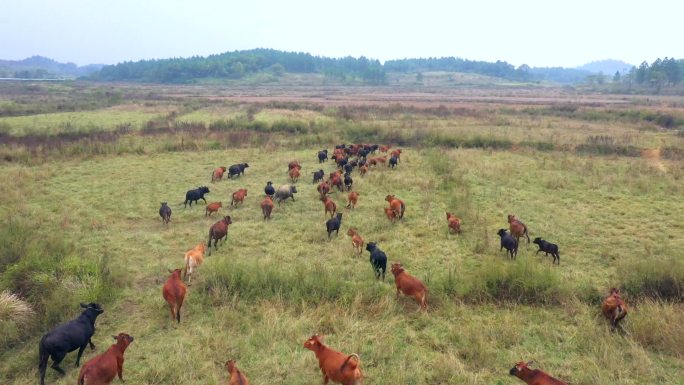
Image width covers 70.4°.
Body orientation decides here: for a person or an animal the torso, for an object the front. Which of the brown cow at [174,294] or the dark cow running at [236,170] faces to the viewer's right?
the dark cow running

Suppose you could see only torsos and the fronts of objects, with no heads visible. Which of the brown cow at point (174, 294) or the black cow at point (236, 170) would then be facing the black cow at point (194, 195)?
the brown cow

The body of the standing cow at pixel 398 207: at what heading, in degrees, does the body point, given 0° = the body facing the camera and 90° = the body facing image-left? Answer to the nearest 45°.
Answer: approximately 135°

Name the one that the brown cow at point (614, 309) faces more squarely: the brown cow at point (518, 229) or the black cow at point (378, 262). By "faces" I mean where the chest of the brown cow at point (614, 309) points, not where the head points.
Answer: the brown cow

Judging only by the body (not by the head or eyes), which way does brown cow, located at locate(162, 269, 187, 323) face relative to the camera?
away from the camera

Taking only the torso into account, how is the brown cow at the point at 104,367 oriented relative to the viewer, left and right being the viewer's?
facing away from the viewer and to the right of the viewer

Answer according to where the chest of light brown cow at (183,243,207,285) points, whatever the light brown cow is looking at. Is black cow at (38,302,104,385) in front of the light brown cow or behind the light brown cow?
behind

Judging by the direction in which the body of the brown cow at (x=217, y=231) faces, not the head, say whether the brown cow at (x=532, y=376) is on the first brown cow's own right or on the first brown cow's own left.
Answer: on the first brown cow's own right

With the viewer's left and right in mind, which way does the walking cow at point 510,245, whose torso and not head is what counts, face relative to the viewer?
facing away from the viewer and to the left of the viewer

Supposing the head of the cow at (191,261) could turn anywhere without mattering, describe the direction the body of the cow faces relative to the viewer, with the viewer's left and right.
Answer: facing away from the viewer and to the right of the viewer

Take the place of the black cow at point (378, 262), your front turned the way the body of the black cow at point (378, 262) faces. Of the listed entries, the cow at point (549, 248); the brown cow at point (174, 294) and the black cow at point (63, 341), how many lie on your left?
2

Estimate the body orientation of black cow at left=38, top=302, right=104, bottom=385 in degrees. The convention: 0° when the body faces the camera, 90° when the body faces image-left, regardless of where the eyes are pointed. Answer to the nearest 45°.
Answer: approximately 225°

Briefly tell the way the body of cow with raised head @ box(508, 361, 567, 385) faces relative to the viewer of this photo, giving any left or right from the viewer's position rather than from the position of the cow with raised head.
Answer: facing to the left of the viewer
